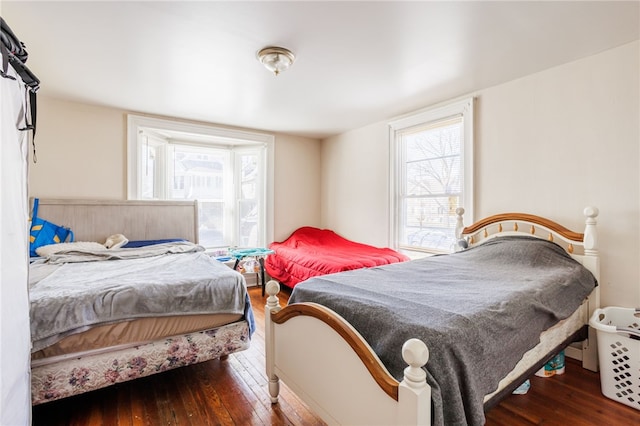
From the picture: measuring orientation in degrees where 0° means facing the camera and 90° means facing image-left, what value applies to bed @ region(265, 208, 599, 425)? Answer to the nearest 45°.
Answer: approximately 45°

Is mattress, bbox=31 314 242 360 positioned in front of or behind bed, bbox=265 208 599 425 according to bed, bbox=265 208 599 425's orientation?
in front

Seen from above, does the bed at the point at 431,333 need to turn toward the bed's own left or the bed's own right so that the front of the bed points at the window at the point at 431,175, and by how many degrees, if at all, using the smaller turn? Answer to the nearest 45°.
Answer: approximately 135° to the bed's own right

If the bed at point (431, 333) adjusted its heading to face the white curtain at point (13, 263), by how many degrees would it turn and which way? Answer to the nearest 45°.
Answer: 0° — it already faces it

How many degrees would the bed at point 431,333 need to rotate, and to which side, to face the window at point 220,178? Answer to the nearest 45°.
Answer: approximately 90° to its right

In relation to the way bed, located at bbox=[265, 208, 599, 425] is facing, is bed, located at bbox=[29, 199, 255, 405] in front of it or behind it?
in front

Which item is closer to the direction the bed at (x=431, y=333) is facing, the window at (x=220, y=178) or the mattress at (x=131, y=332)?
the mattress

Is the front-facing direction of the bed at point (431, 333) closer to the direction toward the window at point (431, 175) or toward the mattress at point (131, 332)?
the mattress
